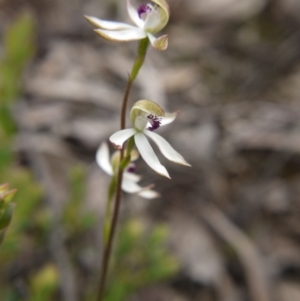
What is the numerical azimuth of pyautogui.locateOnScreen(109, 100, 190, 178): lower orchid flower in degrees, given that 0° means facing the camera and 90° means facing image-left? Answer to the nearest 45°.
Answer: approximately 315°
